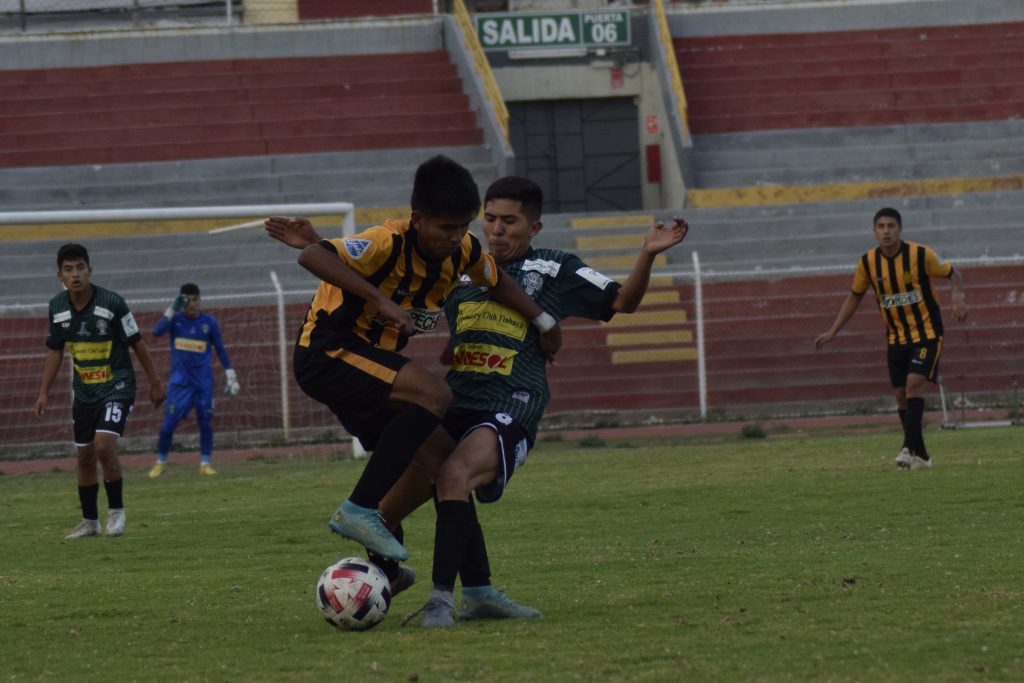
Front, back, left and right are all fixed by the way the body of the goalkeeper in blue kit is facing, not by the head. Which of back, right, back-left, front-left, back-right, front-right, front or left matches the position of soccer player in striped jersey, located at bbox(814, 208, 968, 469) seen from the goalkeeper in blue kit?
front-left

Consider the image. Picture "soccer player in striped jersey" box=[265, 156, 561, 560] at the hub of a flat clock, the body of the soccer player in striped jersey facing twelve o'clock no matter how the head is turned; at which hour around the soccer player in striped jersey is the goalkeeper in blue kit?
The goalkeeper in blue kit is roughly at 7 o'clock from the soccer player in striped jersey.

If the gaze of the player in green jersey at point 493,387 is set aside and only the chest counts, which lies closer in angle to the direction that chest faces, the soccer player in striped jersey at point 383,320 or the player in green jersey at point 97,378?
the soccer player in striped jersey

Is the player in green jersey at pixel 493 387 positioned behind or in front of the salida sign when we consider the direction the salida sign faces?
in front

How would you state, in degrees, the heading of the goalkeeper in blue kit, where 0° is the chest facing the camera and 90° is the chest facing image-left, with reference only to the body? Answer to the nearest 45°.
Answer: approximately 0°

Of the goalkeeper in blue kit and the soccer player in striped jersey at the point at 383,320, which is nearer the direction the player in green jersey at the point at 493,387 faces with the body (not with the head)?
the soccer player in striped jersey

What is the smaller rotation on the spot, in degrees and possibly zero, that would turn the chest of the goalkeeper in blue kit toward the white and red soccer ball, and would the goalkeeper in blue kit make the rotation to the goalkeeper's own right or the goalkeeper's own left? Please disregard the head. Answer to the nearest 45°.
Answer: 0° — they already face it

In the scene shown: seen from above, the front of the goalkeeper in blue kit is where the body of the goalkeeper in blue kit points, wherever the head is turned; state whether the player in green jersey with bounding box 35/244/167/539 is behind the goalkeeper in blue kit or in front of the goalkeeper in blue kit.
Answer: in front

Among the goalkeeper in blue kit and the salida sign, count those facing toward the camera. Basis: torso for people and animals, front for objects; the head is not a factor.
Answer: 2
